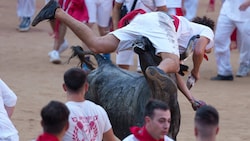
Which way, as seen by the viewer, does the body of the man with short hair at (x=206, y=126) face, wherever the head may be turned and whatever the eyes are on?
away from the camera

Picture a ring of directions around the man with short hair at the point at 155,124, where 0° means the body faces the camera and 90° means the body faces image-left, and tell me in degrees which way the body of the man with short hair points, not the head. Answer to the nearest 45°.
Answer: approximately 315°

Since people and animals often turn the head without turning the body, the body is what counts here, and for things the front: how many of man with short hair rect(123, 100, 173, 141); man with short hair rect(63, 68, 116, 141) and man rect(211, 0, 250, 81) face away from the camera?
1

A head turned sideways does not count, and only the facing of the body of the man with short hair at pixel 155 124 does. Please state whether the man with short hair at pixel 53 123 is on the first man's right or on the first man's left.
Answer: on the first man's right

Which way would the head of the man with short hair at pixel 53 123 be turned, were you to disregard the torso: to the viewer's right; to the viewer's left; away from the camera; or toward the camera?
away from the camera

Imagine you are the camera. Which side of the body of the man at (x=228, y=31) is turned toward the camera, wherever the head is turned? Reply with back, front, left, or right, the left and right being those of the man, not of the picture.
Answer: left

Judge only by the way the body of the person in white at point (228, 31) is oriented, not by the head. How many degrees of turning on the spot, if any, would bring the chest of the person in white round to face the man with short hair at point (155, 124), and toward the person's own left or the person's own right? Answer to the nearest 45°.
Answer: approximately 90° to the person's own left

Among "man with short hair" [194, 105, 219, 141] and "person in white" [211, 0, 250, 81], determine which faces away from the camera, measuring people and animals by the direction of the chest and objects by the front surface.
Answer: the man with short hair

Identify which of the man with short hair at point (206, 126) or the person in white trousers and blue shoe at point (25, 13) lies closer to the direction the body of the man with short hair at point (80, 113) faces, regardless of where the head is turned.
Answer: the person in white trousers and blue shoe

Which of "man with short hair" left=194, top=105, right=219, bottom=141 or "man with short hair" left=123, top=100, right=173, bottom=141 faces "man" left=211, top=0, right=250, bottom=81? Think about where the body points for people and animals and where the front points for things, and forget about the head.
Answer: "man with short hair" left=194, top=105, right=219, bottom=141

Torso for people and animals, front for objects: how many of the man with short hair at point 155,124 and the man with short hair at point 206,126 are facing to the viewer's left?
0

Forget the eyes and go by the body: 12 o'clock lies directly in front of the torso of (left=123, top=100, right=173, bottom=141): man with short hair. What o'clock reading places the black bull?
The black bull is roughly at 7 o'clock from the man with short hair.

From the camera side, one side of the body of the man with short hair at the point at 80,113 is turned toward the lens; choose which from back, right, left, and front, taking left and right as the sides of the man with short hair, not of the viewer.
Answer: back

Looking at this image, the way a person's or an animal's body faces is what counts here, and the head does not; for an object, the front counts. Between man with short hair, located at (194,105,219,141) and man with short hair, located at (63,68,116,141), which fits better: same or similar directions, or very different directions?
same or similar directions
